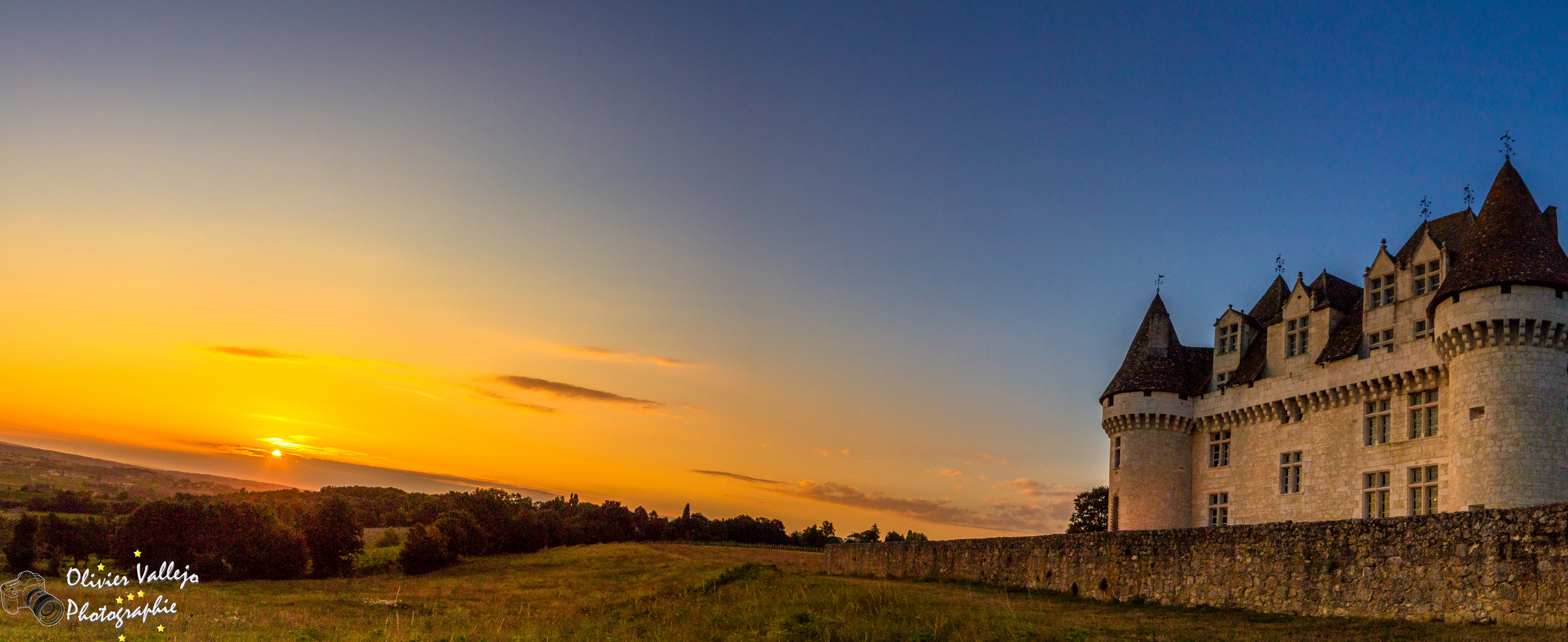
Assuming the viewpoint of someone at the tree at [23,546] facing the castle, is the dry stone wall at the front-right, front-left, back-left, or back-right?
front-right

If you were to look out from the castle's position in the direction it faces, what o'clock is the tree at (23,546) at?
The tree is roughly at 1 o'clock from the castle.

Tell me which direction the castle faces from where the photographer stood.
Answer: facing the viewer and to the left of the viewer
